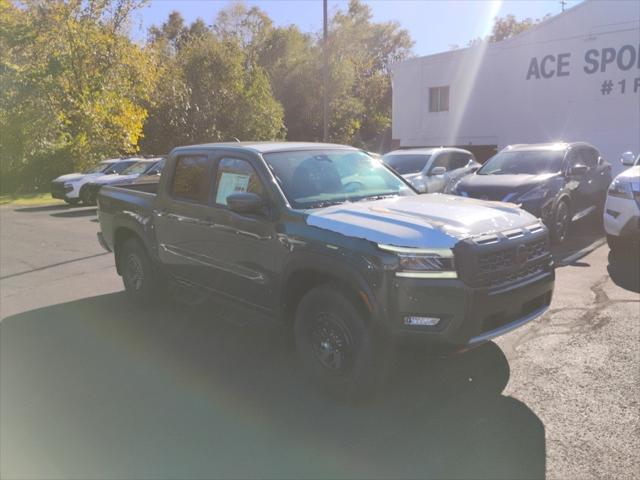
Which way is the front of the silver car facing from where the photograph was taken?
facing the viewer and to the left of the viewer

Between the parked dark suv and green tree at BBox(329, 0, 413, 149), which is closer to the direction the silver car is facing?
the parked dark suv

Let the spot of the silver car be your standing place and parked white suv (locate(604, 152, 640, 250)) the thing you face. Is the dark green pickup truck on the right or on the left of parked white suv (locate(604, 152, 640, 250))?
right

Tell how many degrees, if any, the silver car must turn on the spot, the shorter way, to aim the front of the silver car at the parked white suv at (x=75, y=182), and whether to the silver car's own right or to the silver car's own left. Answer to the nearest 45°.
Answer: approximately 45° to the silver car's own right

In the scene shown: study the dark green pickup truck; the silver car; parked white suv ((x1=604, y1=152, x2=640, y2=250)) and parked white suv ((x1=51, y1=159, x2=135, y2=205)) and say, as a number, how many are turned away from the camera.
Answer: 0

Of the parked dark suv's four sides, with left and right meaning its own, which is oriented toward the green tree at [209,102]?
right

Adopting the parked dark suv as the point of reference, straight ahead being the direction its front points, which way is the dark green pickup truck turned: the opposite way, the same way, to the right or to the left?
to the left

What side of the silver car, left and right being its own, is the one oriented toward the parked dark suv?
left

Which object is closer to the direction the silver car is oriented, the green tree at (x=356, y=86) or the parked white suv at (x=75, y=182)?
the parked white suv

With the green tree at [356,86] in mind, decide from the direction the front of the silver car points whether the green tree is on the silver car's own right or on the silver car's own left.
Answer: on the silver car's own right

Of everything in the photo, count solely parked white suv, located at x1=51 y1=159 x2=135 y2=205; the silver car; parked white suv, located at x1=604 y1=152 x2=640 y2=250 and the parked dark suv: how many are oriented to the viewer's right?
0

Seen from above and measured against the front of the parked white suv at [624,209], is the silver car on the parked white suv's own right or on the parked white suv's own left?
on the parked white suv's own right

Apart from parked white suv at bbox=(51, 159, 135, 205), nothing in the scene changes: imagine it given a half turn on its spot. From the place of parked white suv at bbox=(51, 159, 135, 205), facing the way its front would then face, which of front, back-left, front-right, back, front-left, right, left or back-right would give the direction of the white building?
front-right
